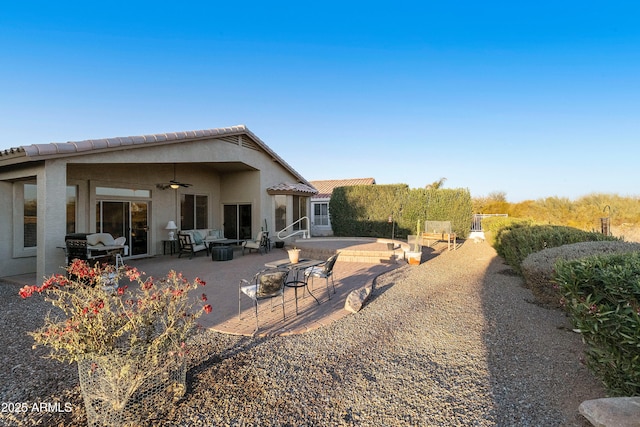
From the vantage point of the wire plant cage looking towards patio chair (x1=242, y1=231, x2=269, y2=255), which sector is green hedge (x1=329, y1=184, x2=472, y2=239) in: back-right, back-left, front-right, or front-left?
front-right

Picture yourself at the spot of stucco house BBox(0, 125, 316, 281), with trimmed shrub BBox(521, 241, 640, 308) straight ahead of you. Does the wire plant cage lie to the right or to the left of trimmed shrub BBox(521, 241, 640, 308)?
right

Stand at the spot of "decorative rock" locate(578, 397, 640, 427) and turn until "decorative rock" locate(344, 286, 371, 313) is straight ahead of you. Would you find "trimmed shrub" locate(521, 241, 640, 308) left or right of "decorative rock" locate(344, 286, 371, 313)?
right

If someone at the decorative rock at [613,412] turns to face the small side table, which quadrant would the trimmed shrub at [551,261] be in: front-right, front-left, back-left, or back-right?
front-right
